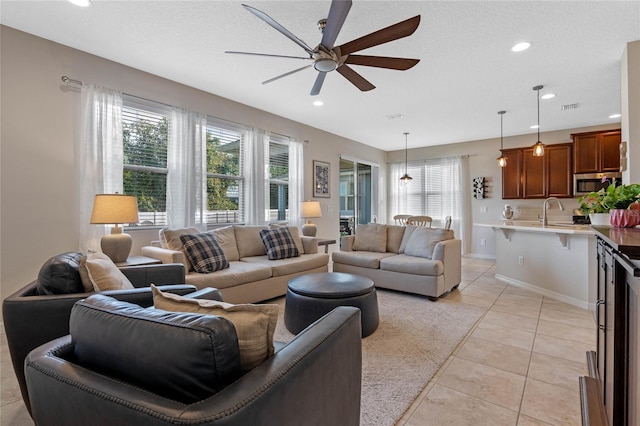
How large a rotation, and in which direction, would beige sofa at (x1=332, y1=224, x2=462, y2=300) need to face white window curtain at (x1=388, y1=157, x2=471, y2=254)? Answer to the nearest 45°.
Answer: approximately 135° to its right

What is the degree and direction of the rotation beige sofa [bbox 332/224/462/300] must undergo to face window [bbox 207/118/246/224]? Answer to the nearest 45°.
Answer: approximately 45° to its right

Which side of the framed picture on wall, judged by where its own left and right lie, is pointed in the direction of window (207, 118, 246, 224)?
right

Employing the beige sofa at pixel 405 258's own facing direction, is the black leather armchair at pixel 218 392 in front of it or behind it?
in front

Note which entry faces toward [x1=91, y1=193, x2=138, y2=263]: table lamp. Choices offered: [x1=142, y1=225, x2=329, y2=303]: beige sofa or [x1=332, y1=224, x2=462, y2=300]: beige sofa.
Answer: [x1=332, y1=224, x2=462, y2=300]: beige sofa

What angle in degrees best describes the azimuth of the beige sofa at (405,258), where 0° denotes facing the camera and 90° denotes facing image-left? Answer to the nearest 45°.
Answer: approximately 45°

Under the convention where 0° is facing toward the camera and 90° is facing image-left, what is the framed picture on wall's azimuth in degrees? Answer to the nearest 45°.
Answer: approximately 315°

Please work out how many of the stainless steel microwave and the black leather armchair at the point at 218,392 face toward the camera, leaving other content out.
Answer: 1

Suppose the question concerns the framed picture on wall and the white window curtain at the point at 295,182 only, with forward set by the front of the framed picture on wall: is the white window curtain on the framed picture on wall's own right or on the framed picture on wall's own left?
on the framed picture on wall's own right

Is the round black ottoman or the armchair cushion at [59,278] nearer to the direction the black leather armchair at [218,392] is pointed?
the round black ottoman

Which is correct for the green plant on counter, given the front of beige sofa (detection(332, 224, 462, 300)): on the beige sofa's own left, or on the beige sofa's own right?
on the beige sofa's own left

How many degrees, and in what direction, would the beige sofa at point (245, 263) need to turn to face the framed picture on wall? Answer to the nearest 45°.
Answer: approximately 90° to its left

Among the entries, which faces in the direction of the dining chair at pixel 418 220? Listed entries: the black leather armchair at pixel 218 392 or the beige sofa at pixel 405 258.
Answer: the black leather armchair

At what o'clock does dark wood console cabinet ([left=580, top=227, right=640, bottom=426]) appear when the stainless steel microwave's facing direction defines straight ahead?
The dark wood console cabinet is roughly at 12 o'clock from the stainless steel microwave.
